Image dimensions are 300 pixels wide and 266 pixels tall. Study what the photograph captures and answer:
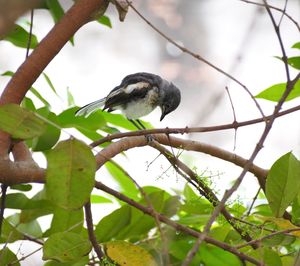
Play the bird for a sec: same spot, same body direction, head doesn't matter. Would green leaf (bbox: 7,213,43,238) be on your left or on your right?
on your right

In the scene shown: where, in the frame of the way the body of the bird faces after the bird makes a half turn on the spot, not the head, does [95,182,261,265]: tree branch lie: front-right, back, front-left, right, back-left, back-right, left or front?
back

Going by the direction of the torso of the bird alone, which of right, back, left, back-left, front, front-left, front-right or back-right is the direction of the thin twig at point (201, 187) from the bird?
front

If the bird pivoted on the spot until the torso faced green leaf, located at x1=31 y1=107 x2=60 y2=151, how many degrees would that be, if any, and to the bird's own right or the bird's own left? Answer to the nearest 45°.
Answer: approximately 180°

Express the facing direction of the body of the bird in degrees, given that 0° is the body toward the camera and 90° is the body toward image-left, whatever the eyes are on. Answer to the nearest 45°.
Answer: approximately 270°

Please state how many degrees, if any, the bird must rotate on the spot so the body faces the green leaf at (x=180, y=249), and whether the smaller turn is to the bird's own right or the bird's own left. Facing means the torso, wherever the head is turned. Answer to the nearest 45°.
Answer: approximately 90° to the bird's own right

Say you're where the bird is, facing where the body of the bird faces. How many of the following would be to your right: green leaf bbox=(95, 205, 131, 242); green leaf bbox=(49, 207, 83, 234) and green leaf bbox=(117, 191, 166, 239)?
3

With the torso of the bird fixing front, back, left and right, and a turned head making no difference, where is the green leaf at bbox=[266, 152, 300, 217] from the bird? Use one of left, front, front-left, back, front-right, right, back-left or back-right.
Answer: front

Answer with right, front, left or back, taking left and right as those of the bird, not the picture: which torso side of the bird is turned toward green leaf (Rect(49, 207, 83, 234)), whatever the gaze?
back

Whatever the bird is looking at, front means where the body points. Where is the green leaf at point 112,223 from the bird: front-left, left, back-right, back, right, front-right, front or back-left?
right
